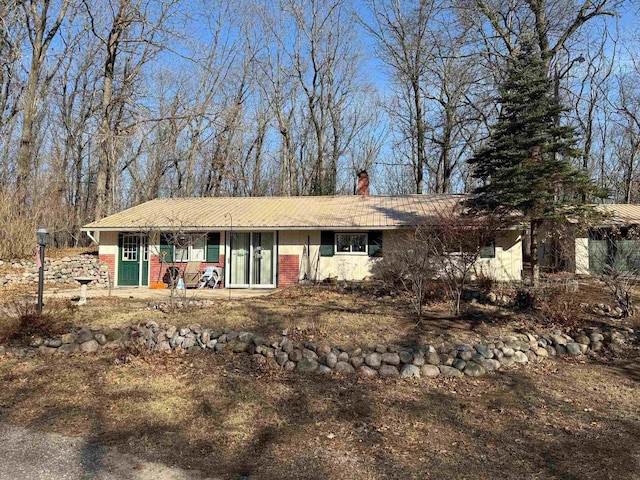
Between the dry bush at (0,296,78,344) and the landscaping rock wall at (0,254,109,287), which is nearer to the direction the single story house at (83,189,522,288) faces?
the dry bush

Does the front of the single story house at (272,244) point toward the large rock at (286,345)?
yes

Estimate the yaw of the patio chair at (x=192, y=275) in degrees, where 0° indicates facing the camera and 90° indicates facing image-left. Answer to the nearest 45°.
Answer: approximately 0°

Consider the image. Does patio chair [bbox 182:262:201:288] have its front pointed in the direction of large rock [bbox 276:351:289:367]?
yes

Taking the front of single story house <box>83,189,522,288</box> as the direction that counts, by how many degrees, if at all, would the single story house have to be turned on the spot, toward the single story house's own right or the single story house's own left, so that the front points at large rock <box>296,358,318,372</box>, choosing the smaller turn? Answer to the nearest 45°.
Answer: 0° — it already faces it
